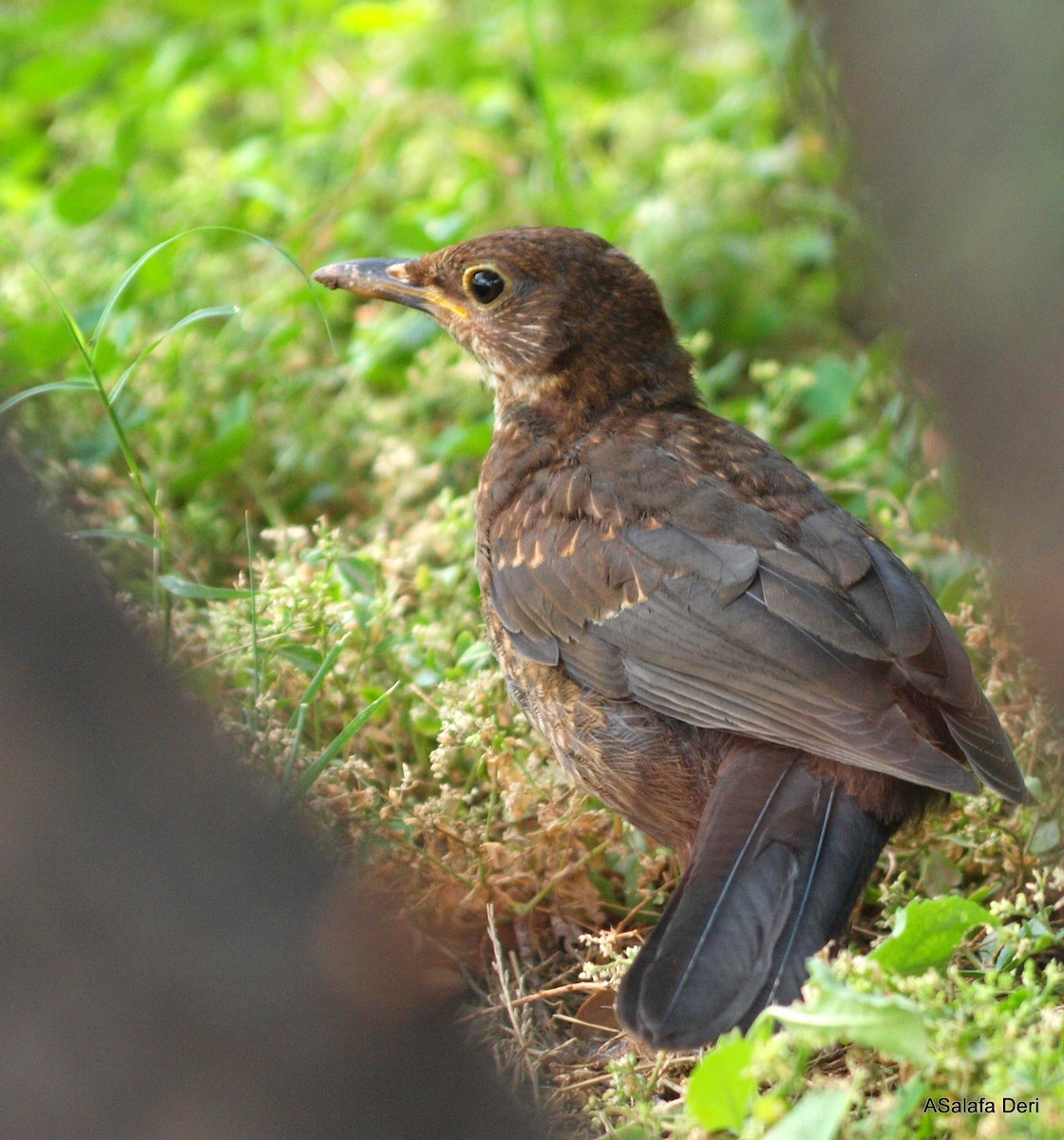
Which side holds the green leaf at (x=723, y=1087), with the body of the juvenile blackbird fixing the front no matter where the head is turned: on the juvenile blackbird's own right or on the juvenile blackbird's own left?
on the juvenile blackbird's own left

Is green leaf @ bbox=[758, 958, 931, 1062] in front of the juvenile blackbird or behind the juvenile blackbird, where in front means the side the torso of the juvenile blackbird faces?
behind

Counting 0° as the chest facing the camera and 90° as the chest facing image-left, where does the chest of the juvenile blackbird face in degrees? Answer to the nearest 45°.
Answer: approximately 135°

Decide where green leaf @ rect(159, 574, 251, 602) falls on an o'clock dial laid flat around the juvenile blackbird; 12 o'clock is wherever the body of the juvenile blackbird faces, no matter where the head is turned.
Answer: The green leaf is roughly at 11 o'clock from the juvenile blackbird.

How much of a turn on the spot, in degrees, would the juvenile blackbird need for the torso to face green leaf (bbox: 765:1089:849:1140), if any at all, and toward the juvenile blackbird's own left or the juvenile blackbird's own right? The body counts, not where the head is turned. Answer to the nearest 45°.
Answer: approximately 135° to the juvenile blackbird's own left

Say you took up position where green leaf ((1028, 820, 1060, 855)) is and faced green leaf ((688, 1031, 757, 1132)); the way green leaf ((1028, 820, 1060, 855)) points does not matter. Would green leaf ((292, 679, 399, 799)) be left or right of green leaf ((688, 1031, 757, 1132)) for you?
right

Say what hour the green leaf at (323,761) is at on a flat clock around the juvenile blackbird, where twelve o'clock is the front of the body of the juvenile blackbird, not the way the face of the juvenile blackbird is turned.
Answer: The green leaf is roughly at 10 o'clock from the juvenile blackbird.
